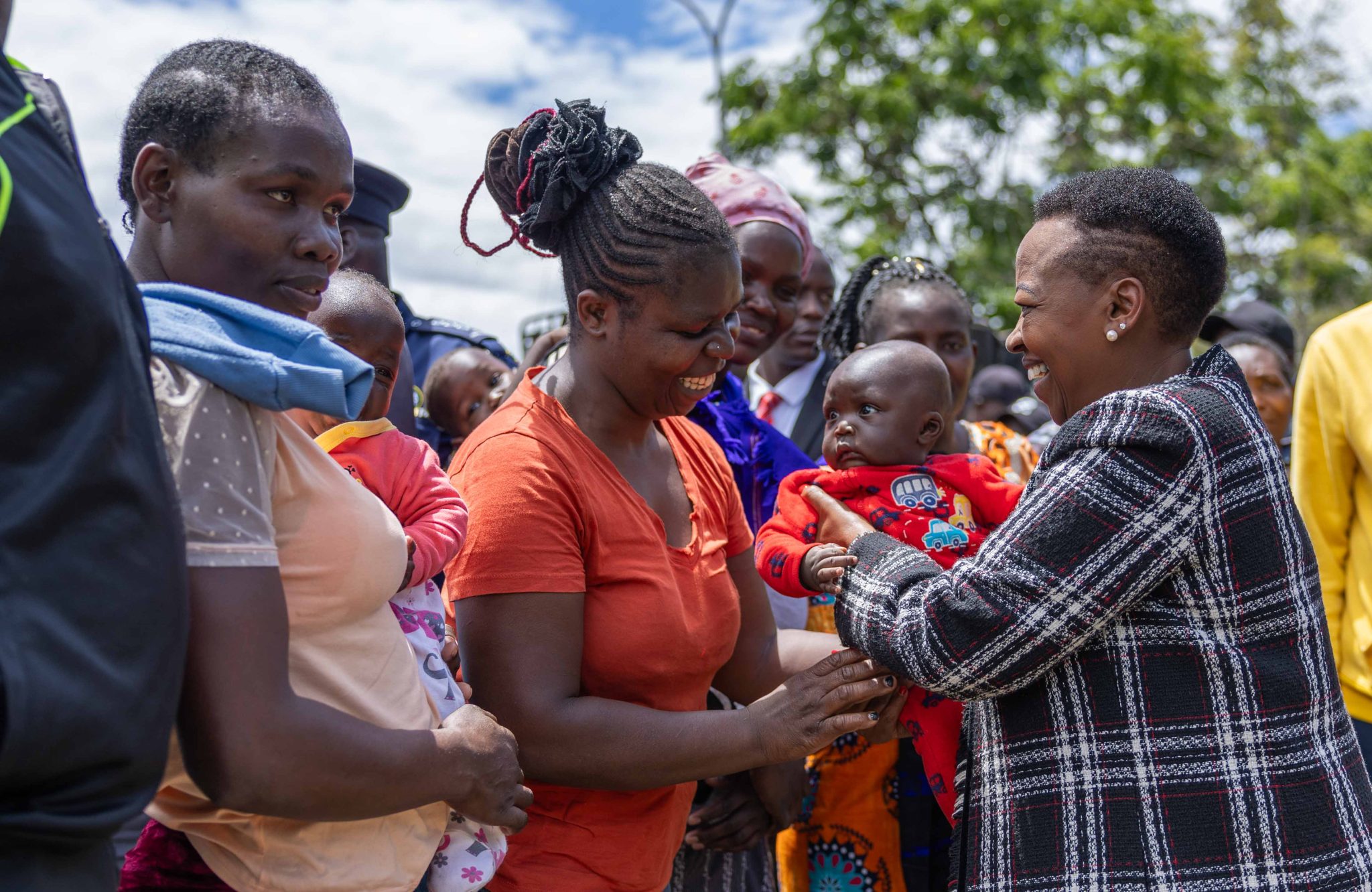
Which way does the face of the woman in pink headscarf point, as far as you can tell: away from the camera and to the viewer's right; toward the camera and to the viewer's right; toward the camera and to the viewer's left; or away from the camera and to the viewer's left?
toward the camera and to the viewer's right

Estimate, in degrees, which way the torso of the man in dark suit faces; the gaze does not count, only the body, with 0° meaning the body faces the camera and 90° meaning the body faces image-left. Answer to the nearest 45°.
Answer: approximately 45°

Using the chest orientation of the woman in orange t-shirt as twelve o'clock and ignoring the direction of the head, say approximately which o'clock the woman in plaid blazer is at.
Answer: The woman in plaid blazer is roughly at 11 o'clock from the woman in orange t-shirt.

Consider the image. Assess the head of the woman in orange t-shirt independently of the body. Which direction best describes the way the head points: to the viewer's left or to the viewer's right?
to the viewer's right

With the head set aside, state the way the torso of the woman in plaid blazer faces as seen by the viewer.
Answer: to the viewer's left

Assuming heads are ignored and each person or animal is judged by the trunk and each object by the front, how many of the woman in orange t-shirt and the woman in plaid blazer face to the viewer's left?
1

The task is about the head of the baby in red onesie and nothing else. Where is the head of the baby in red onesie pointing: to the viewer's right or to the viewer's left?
to the viewer's left

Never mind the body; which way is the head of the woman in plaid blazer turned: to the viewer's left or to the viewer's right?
to the viewer's left
